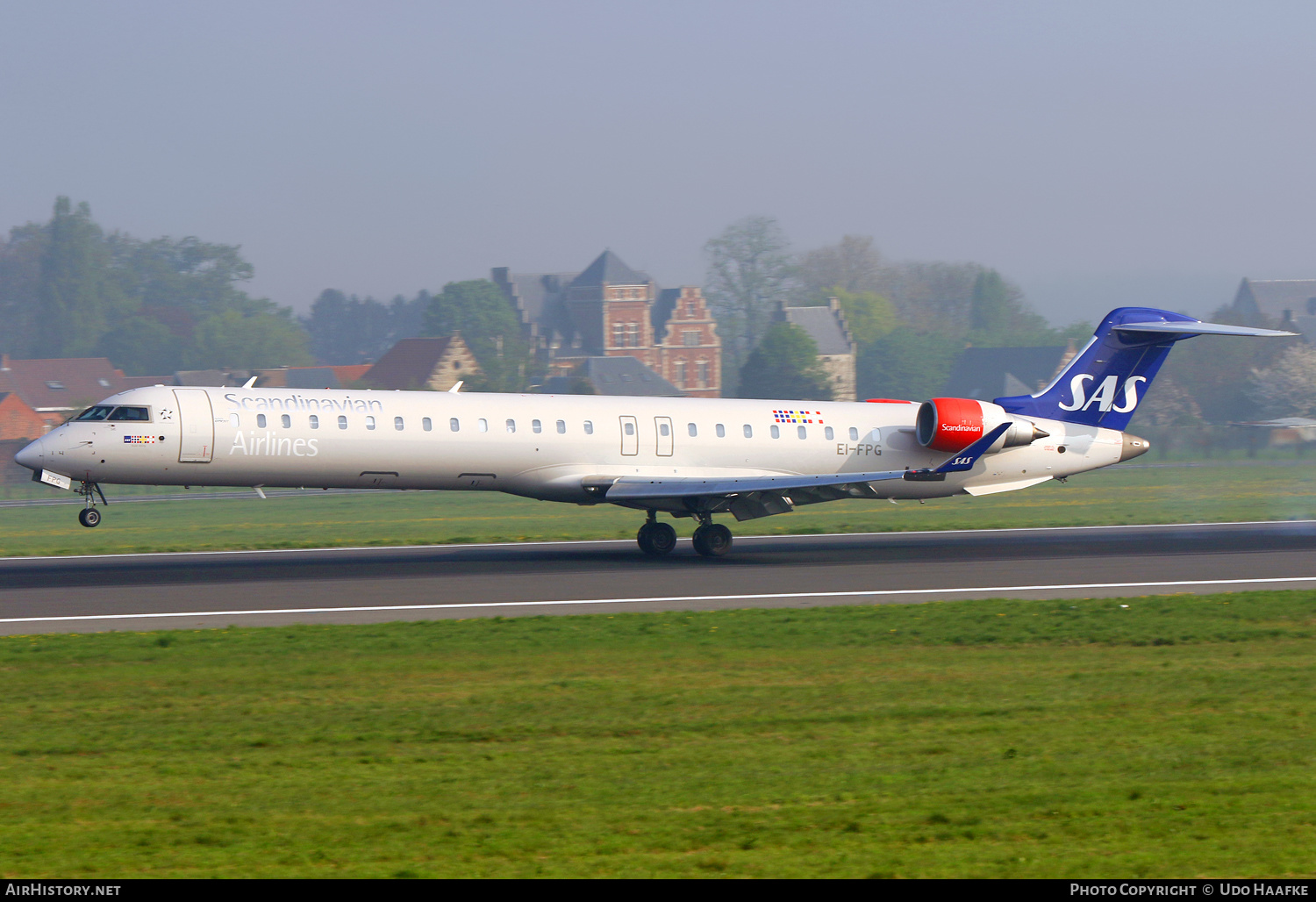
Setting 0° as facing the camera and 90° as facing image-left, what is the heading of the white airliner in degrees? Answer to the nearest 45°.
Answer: approximately 90°
